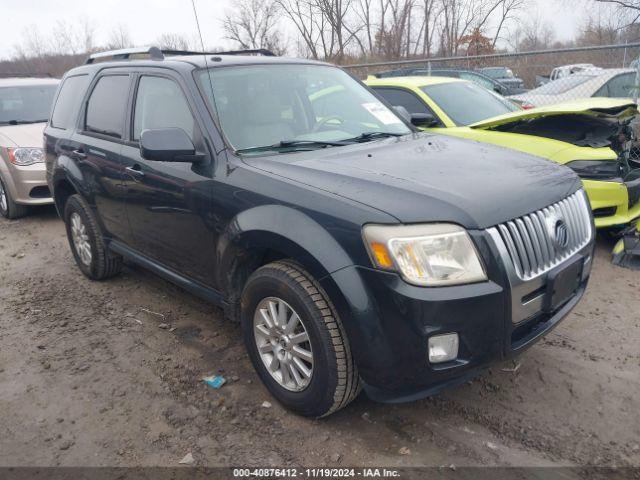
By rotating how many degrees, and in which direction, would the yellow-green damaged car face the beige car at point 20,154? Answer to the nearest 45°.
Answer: approximately 135° to its right

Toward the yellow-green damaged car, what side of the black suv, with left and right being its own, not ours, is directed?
left

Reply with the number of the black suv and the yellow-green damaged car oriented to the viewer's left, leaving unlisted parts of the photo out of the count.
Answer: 0

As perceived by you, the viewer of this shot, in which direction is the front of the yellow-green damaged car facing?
facing the viewer and to the right of the viewer

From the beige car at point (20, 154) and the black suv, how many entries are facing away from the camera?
0

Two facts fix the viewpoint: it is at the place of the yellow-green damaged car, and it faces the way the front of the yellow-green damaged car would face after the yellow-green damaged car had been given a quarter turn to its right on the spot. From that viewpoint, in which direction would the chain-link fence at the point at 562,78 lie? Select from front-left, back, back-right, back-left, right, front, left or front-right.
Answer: back-right
